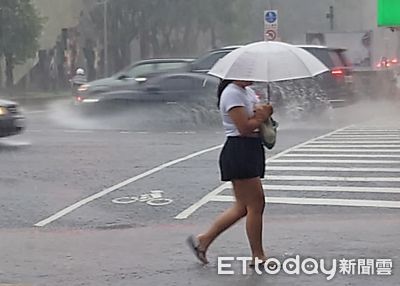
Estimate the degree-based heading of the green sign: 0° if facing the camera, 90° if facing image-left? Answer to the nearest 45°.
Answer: approximately 0°

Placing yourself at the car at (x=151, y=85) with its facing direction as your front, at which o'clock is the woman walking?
The woman walking is roughly at 9 o'clock from the car.

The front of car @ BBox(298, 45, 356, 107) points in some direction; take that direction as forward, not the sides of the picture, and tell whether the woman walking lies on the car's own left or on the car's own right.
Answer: on the car's own left

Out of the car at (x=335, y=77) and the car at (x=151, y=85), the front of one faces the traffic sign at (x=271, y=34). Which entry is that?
the car at (x=335, y=77)

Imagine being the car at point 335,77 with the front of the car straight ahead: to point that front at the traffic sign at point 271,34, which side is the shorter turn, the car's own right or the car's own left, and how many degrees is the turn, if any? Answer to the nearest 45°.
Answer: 0° — it already faces it

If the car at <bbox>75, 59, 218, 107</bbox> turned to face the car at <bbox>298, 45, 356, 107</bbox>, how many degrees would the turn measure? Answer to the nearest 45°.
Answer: approximately 180°

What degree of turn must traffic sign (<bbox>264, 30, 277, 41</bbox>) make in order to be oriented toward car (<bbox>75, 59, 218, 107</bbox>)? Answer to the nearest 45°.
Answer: approximately 45° to its right

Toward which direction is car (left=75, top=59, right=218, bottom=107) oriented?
to the viewer's left

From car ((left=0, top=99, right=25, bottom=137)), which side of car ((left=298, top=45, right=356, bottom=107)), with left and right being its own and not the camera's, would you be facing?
left
